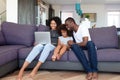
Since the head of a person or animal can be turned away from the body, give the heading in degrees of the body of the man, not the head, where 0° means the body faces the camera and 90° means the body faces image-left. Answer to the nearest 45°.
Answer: approximately 45°

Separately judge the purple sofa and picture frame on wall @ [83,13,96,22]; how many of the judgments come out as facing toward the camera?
2

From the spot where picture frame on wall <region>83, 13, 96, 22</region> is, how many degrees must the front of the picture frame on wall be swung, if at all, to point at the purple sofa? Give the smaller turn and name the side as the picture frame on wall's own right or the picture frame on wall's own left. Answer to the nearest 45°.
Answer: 0° — it already faces it

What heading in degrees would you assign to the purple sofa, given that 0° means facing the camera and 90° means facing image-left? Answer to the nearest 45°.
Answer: approximately 0°

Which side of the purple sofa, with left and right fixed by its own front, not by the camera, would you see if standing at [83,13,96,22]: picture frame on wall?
back
